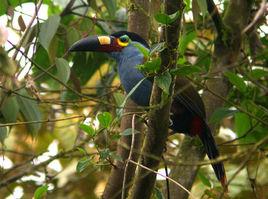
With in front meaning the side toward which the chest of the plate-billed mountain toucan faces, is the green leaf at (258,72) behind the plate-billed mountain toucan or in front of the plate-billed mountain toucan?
behind

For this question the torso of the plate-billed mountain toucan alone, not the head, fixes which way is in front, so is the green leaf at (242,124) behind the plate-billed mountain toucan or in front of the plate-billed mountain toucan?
behind

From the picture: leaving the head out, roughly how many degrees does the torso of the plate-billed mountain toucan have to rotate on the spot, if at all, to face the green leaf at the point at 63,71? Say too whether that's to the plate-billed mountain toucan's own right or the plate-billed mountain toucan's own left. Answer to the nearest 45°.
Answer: approximately 45° to the plate-billed mountain toucan's own left

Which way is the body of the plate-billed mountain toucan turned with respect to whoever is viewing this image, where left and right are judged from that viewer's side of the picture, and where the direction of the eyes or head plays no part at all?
facing to the left of the viewer

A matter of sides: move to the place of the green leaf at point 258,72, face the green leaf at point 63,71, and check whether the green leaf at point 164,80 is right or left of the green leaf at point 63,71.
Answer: left

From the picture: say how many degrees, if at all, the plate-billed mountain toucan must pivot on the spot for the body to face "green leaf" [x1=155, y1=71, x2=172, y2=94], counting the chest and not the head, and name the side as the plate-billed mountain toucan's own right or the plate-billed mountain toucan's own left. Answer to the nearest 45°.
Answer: approximately 90° to the plate-billed mountain toucan's own left
